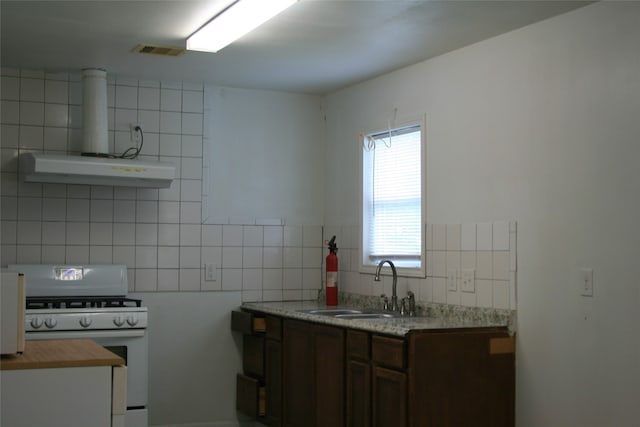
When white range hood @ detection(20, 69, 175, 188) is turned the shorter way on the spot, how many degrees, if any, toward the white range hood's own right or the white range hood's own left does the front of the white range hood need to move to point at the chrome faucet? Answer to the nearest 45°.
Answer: approximately 90° to the white range hood's own left

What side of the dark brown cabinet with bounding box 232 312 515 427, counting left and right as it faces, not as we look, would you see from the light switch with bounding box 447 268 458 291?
back

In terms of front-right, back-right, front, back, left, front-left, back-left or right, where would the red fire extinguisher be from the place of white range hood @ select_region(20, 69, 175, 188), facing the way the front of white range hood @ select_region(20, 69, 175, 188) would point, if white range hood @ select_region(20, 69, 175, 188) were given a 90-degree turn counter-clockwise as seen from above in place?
front

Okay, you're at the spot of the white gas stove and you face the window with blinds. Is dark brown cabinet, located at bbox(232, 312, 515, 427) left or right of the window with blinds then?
right

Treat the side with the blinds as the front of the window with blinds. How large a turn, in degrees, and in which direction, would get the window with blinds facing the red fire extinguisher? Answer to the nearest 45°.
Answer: approximately 90° to its right

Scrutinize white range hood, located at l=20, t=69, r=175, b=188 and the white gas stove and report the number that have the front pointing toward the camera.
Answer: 2

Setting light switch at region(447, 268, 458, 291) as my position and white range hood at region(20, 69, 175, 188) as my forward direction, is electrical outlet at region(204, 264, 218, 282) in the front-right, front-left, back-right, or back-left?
front-right

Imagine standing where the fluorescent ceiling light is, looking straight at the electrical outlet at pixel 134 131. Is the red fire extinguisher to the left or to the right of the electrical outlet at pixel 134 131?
right

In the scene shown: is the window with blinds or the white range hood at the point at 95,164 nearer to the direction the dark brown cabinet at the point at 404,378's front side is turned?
the white range hood

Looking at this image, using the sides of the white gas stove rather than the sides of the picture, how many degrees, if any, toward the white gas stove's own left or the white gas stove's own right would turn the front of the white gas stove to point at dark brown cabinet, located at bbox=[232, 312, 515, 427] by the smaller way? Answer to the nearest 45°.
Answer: approximately 45° to the white gas stove's own left

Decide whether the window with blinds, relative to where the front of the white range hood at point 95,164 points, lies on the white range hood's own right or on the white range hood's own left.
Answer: on the white range hood's own left

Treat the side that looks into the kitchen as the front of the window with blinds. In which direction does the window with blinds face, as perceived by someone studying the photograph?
facing the viewer and to the left of the viewer

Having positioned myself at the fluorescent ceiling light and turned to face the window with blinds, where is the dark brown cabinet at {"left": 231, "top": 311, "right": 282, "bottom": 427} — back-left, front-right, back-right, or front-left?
front-left

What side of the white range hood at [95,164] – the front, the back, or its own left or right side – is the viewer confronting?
front

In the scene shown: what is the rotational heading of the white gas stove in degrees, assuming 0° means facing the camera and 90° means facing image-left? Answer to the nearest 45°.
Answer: approximately 0°
